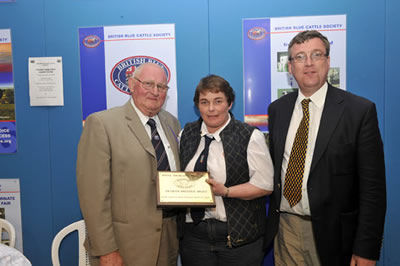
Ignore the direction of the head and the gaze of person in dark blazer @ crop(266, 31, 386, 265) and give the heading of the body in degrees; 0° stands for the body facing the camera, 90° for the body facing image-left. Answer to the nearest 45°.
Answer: approximately 45°
